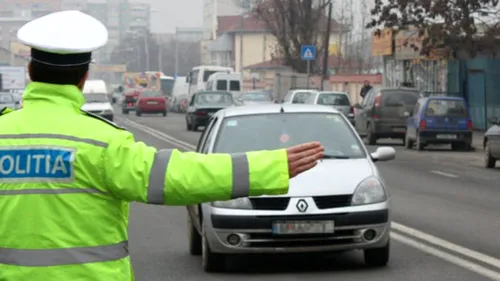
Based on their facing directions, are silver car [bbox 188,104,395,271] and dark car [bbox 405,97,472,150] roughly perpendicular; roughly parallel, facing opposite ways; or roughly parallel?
roughly parallel, facing opposite ways

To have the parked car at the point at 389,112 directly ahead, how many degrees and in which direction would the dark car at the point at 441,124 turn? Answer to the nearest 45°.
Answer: approximately 45° to its left

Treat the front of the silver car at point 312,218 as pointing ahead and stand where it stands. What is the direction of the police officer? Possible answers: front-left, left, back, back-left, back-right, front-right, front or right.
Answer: front

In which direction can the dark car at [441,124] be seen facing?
away from the camera

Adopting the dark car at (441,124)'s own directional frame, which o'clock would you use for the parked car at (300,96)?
The parked car is roughly at 11 o'clock from the dark car.

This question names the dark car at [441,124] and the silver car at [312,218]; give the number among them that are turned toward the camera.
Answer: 1

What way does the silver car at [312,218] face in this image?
toward the camera

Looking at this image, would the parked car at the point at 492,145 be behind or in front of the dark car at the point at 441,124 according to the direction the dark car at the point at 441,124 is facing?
behind

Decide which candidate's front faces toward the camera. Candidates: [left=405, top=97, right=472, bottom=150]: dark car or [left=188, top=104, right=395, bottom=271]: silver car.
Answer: the silver car

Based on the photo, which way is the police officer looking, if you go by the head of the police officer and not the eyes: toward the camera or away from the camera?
away from the camera

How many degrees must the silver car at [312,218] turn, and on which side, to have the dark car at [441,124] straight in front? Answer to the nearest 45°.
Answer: approximately 180°

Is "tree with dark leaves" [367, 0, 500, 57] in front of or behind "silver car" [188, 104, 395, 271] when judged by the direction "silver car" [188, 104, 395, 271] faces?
behind

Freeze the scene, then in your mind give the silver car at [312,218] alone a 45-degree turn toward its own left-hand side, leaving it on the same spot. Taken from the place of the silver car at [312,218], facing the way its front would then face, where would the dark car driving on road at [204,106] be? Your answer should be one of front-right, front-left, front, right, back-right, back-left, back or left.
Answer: back-left

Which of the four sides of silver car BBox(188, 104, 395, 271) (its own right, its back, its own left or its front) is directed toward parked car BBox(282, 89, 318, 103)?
back

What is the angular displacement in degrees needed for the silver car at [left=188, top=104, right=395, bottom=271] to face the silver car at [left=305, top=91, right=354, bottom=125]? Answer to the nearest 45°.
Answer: approximately 180°

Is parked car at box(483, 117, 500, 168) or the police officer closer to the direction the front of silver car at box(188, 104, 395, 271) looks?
the police officer
